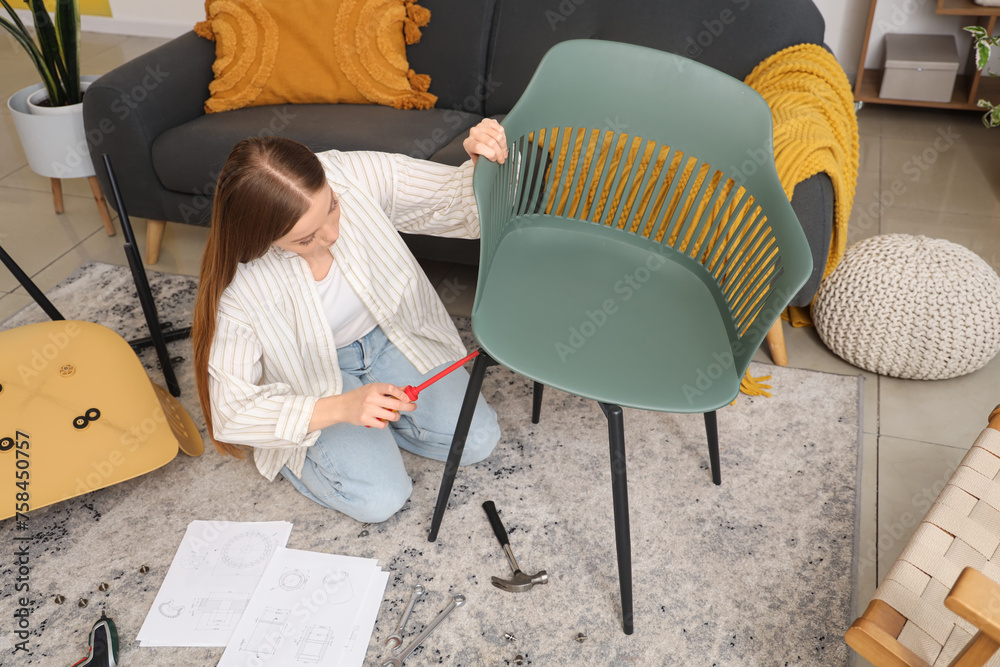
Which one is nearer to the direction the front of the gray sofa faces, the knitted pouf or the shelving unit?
the knitted pouf

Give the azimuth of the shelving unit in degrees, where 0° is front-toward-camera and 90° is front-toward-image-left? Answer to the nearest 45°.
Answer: approximately 0°

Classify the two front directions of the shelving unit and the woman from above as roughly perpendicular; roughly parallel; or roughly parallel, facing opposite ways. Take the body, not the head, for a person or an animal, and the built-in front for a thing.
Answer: roughly perpendicular

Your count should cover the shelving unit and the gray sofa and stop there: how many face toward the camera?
2

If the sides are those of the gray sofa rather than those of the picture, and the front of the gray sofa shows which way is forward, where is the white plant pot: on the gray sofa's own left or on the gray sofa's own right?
on the gray sofa's own right

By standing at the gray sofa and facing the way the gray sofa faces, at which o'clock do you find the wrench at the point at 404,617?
The wrench is roughly at 12 o'clock from the gray sofa.

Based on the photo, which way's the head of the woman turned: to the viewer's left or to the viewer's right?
to the viewer's right
